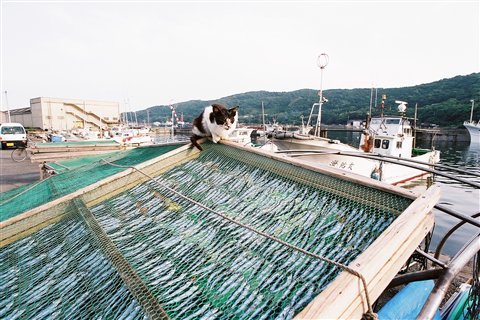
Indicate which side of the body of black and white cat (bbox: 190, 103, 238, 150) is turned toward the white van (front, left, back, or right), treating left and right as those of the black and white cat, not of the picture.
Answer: back

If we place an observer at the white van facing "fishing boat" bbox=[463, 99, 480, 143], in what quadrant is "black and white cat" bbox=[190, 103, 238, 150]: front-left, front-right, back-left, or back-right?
front-right

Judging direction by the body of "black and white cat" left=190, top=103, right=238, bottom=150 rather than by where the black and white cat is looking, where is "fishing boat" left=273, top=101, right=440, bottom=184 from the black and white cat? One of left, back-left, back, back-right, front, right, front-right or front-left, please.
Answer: left

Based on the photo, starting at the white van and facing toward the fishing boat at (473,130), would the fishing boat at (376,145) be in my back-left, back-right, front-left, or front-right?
front-right

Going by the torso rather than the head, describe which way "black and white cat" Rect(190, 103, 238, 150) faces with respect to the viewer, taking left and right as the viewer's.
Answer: facing the viewer and to the right of the viewer

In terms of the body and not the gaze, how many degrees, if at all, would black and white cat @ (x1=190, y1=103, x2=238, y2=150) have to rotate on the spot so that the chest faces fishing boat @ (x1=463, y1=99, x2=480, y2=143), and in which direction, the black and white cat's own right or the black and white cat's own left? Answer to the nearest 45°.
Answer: approximately 90° to the black and white cat's own left
